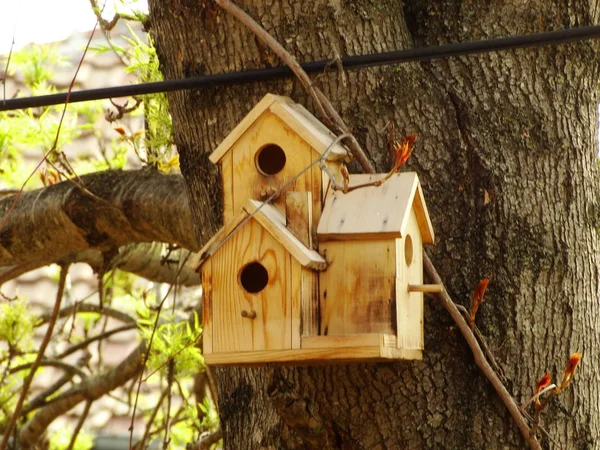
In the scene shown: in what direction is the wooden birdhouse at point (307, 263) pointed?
toward the camera
